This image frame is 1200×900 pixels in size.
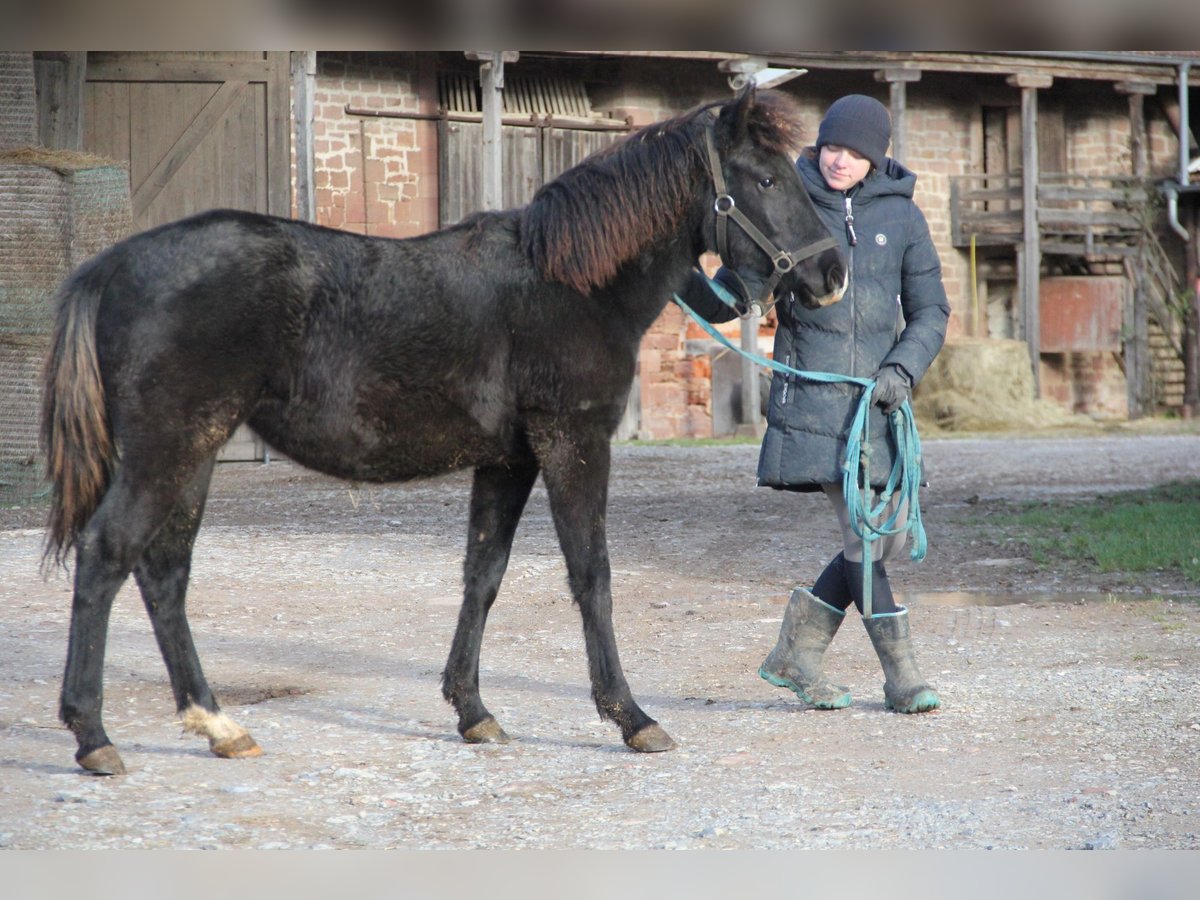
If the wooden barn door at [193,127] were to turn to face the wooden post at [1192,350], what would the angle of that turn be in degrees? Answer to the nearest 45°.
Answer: approximately 90° to its left

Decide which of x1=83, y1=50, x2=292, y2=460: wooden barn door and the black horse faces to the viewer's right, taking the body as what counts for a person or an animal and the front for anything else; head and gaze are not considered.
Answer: the black horse

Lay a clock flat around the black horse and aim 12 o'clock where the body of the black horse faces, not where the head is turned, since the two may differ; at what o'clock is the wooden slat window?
The wooden slat window is roughly at 9 o'clock from the black horse.

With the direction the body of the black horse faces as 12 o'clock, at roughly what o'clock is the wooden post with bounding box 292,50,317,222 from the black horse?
The wooden post is roughly at 9 o'clock from the black horse.

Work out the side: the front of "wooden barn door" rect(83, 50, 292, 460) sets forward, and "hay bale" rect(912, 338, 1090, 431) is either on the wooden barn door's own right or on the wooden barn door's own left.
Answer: on the wooden barn door's own left

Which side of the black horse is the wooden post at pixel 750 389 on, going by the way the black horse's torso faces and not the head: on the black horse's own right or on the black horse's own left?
on the black horse's own left

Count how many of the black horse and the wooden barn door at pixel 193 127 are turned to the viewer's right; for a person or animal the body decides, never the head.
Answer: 1

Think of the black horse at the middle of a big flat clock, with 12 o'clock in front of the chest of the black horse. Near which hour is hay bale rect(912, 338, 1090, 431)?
The hay bale is roughly at 10 o'clock from the black horse.

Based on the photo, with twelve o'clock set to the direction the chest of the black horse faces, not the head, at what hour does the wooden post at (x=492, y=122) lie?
The wooden post is roughly at 9 o'clock from the black horse.

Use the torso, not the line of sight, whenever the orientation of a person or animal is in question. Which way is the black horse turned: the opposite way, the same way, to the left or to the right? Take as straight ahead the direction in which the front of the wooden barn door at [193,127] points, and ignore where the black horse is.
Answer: to the left

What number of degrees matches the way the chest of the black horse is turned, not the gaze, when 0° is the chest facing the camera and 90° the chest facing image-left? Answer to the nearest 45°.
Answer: approximately 270°

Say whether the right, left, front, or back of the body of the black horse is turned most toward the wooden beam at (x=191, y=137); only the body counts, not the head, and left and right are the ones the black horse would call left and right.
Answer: left

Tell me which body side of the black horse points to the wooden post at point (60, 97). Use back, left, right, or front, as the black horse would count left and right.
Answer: left

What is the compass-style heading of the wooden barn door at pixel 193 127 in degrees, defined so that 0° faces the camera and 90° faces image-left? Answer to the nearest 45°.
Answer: approximately 0°

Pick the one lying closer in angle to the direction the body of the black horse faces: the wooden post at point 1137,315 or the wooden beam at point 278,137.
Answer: the wooden post

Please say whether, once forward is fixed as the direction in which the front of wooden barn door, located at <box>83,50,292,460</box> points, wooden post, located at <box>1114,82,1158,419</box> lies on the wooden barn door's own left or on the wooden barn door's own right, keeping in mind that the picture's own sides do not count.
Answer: on the wooden barn door's own left
